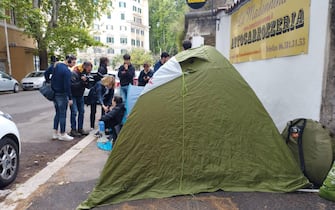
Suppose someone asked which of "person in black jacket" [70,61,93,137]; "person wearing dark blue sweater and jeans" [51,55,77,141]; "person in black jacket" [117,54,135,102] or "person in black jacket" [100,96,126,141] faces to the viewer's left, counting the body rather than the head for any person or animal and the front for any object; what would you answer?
"person in black jacket" [100,96,126,141]

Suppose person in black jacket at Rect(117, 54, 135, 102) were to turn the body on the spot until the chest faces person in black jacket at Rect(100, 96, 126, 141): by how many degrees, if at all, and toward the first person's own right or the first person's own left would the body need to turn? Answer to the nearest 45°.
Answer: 0° — they already face them

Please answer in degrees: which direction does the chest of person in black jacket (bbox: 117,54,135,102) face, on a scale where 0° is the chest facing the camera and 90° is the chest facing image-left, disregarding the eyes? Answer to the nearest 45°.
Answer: approximately 0°

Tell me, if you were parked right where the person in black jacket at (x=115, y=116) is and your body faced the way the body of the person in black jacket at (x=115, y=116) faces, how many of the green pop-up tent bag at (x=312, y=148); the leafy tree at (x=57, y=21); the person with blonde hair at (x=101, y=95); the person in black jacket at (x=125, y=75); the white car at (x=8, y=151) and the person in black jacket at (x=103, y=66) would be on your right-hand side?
4

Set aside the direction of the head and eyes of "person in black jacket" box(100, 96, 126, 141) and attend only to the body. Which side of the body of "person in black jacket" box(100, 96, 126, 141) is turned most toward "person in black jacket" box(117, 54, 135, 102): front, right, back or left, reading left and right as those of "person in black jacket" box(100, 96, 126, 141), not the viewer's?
right

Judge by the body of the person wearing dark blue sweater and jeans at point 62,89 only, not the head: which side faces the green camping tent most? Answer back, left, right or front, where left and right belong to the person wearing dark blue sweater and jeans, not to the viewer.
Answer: right

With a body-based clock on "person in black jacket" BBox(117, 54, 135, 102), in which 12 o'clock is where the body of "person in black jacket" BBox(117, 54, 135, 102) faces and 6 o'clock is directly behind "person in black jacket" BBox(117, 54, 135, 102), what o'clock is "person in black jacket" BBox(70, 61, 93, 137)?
"person in black jacket" BBox(70, 61, 93, 137) is roughly at 2 o'clock from "person in black jacket" BBox(117, 54, 135, 102).

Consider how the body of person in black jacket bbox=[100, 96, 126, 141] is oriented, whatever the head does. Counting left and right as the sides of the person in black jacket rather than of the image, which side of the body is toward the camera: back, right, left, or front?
left

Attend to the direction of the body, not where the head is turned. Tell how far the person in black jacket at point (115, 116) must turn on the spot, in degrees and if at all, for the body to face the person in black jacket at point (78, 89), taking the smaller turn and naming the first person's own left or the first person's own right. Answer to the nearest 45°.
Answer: approximately 45° to the first person's own right

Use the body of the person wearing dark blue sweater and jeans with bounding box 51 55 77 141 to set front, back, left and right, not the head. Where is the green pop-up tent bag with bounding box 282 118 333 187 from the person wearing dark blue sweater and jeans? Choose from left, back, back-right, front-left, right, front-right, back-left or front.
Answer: front-right

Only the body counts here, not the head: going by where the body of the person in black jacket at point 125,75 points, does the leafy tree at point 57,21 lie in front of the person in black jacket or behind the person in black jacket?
behind
